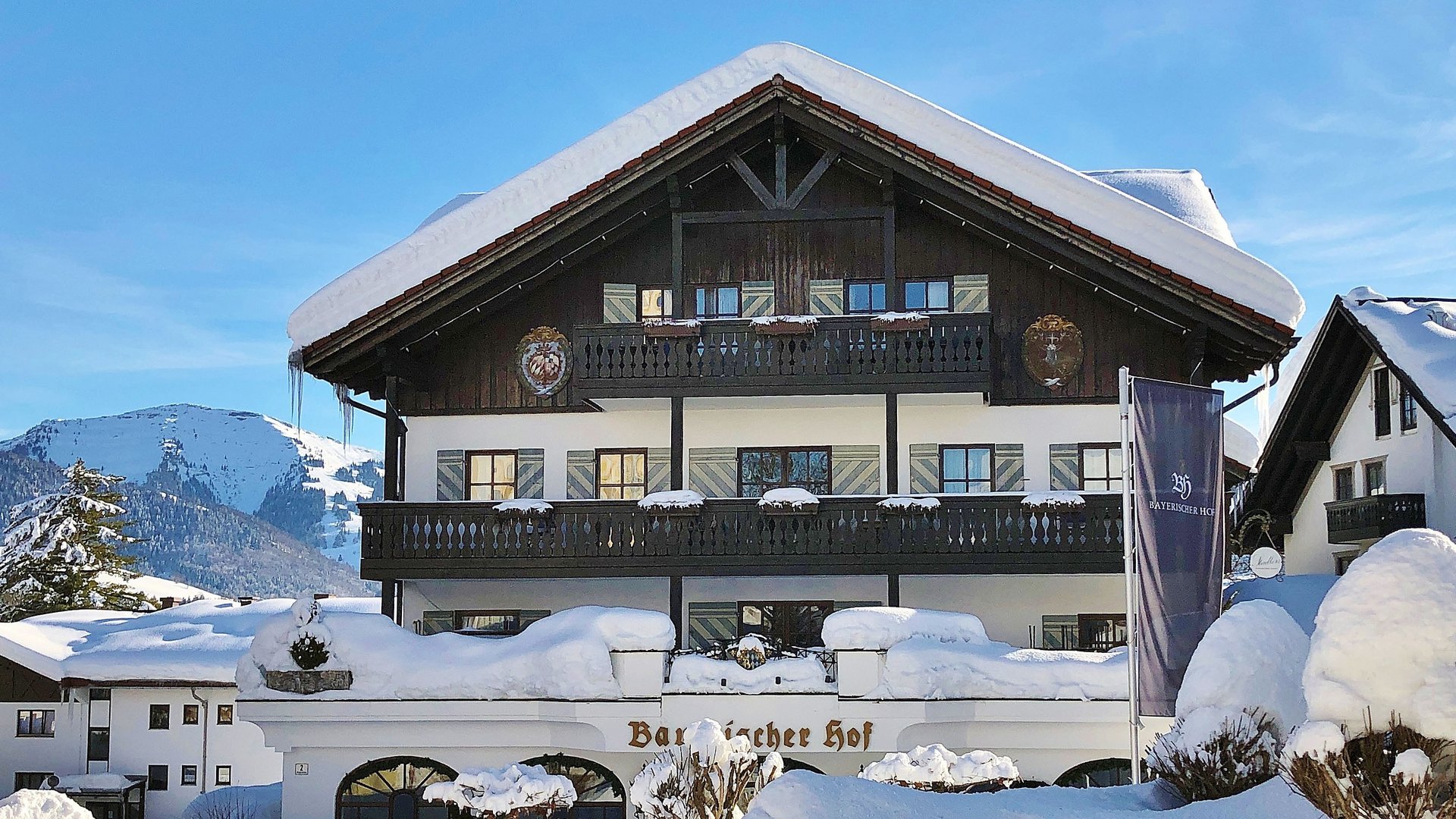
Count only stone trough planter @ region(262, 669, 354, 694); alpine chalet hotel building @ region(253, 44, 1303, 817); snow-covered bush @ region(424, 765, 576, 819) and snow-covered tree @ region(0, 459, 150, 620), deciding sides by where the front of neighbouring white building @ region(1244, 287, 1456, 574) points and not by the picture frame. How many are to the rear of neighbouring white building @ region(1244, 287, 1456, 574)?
0

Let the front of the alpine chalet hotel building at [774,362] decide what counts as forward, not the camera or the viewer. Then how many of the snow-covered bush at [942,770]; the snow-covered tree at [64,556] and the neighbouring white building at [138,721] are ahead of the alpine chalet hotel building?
1

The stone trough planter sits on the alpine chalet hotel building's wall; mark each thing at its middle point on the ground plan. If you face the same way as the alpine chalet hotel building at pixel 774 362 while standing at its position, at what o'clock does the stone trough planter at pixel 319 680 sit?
The stone trough planter is roughly at 2 o'clock from the alpine chalet hotel building.

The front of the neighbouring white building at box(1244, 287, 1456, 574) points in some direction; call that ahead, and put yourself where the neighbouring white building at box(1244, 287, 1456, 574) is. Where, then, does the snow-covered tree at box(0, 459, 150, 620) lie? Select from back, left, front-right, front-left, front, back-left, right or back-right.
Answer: front-right

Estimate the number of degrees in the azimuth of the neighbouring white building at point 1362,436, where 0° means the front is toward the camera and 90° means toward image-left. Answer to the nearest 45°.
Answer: approximately 45°

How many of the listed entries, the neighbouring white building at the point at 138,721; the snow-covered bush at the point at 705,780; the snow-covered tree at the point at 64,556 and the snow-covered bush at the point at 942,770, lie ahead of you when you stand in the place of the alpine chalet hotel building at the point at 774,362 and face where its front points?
2

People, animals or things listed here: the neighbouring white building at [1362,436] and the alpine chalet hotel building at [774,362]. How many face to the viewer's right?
0

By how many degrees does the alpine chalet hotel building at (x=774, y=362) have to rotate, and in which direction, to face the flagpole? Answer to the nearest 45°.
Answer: approximately 45° to its left

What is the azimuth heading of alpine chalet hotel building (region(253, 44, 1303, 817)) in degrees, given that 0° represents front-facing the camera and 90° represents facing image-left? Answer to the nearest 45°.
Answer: approximately 0°

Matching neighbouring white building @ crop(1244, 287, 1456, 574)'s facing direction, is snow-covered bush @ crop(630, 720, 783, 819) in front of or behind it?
in front

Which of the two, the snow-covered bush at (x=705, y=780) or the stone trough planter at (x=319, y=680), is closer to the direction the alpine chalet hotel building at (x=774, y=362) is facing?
the snow-covered bush

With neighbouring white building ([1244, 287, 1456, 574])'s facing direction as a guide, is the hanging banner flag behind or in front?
in front

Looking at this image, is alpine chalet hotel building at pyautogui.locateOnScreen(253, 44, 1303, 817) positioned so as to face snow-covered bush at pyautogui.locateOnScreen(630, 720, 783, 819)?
yes
